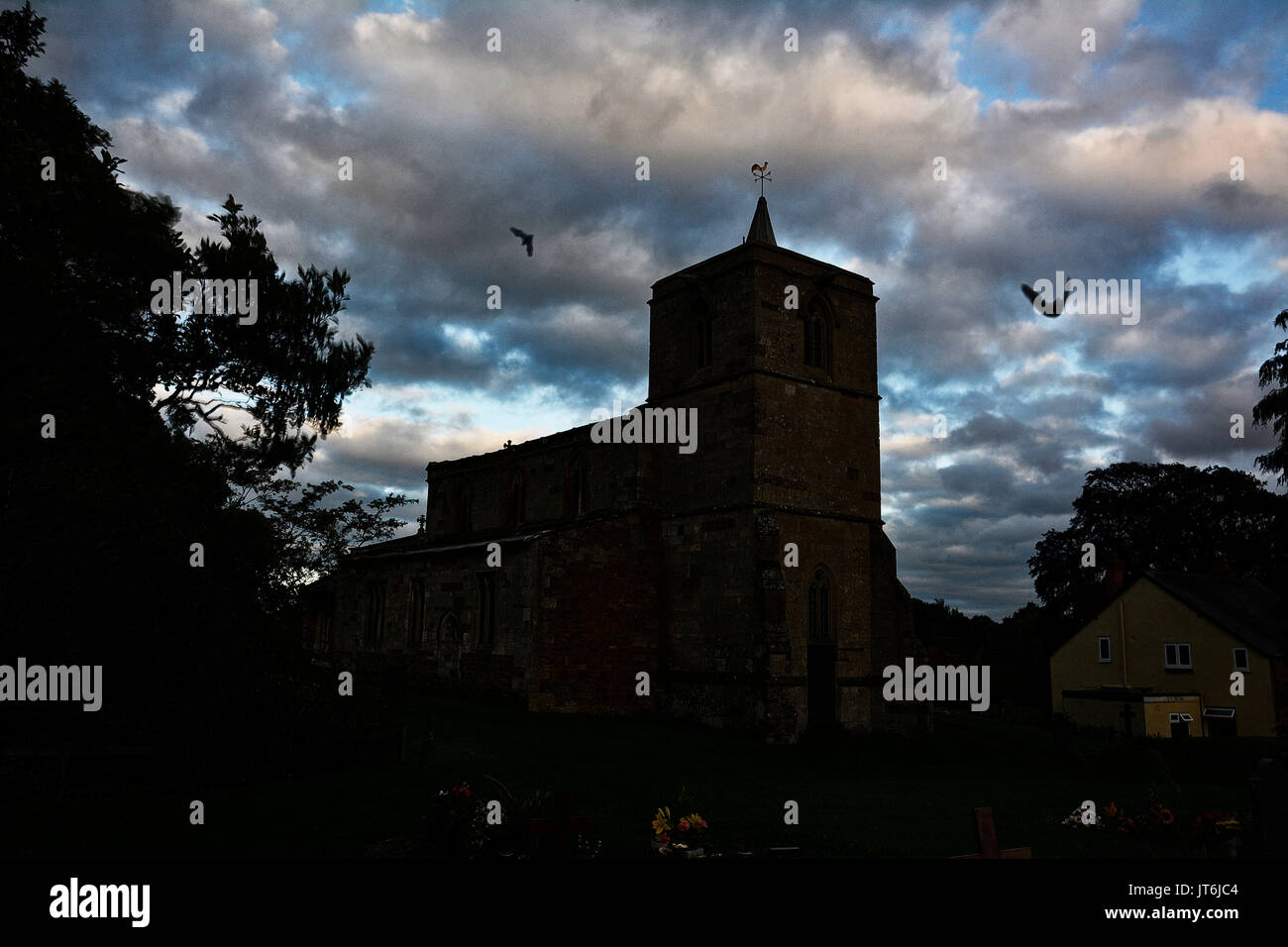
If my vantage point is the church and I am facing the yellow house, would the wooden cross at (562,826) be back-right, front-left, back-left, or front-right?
back-right

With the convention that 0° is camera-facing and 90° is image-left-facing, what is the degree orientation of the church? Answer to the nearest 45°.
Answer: approximately 315°

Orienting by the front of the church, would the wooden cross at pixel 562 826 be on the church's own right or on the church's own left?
on the church's own right

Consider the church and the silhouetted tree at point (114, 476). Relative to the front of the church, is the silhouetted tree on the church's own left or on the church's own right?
on the church's own right
